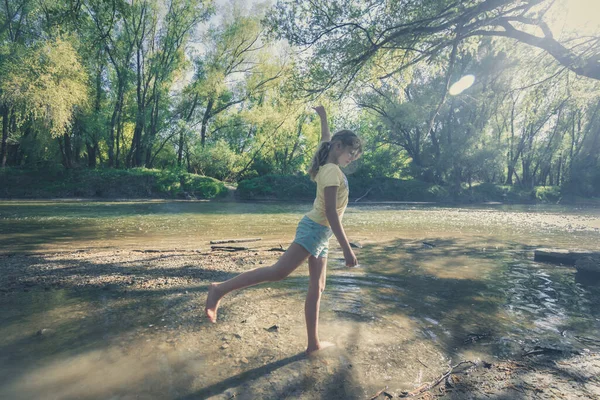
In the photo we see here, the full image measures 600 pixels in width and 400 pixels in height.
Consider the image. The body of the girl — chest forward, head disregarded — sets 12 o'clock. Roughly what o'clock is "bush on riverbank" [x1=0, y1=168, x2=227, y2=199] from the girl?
The bush on riverbank is roughly at 8 o'clock from the girl.

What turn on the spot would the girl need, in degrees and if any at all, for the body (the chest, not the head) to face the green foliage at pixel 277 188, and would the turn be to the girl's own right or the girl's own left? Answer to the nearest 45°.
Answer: approximately 90° to the girl's own left

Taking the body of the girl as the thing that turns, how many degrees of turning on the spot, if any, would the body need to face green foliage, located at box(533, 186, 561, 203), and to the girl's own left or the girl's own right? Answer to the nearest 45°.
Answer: approximately 45° to the girl's own left

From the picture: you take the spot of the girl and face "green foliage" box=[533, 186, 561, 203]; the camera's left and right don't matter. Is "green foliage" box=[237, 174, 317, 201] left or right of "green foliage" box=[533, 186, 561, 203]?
left

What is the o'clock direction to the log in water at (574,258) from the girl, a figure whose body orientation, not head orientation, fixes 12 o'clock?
The log in water is roughly at 11 o'clock from the girl.

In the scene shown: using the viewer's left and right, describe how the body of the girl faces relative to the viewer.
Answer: facing to the right of the viewer
